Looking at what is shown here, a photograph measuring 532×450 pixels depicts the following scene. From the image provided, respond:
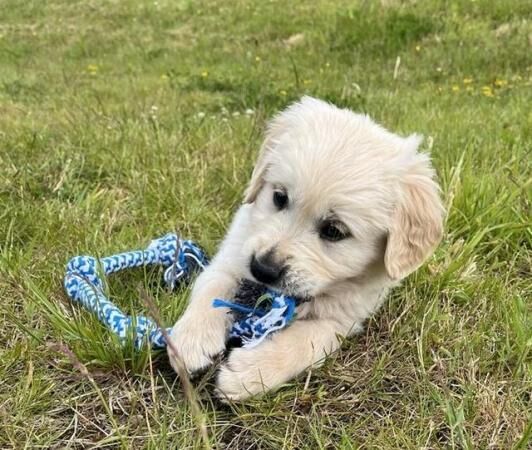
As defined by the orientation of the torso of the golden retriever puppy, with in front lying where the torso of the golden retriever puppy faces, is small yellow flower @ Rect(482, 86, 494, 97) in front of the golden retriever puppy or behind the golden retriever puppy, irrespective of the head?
behind

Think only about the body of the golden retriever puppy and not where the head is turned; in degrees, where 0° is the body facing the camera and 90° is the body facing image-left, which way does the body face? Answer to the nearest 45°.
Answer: approximately 45°

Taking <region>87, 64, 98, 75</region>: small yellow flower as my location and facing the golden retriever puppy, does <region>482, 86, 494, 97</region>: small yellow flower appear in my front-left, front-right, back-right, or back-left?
front-left

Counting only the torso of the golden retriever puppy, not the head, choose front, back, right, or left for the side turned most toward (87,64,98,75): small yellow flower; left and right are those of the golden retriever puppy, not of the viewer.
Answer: right

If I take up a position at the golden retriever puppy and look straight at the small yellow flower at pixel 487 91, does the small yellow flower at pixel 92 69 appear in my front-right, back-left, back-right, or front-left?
front-left

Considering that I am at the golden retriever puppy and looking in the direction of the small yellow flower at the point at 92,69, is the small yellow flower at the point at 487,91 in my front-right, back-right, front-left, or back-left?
front-right
